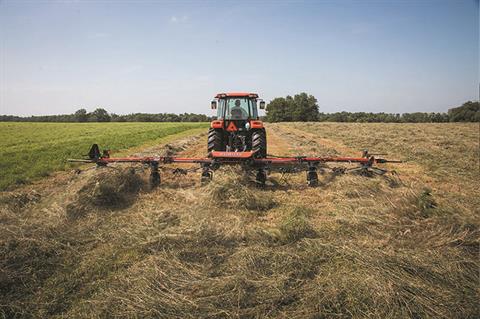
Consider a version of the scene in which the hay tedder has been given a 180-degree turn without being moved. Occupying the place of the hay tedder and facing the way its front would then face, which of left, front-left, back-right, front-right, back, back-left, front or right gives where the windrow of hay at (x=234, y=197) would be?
front

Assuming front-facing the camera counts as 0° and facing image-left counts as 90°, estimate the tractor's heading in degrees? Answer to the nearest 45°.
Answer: approximately 180°

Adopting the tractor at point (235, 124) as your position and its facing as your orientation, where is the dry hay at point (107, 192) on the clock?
The dry hay is roughly at 7 o'clock from the tractor.

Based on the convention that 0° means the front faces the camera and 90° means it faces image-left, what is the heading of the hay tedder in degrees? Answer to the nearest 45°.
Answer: approximately 180°

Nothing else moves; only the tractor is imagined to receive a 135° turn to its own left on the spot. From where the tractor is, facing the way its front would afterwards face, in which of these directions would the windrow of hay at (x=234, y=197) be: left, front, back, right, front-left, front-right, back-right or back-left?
front-left

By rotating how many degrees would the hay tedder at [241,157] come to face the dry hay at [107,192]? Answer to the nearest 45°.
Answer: approximately 135° to its left
